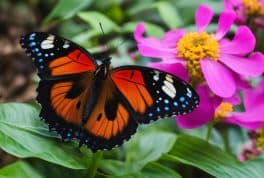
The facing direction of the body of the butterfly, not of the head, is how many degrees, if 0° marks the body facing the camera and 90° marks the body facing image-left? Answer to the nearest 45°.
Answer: approximately 180°

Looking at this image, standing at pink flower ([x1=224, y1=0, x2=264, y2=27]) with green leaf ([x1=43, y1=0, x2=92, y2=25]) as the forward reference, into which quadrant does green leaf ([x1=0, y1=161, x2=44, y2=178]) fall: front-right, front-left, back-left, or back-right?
front-left
